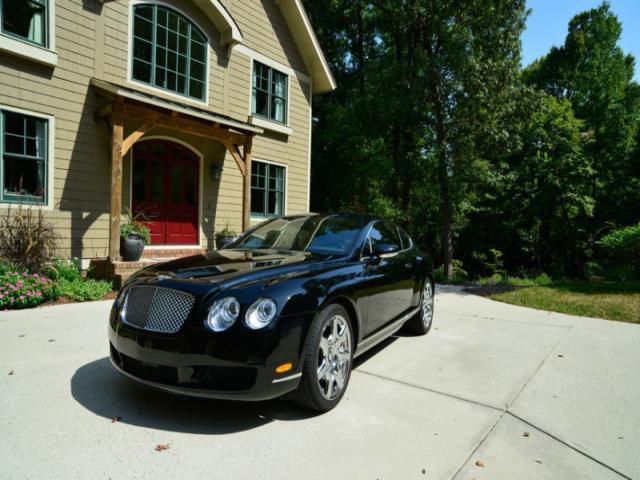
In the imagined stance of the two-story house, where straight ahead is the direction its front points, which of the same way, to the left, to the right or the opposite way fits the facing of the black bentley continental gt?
to the right

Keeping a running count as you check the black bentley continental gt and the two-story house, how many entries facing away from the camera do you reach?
0

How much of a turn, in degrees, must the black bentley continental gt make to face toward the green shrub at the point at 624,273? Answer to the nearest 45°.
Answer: approximately 180°

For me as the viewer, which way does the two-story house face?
facing the viewer and to the right of the viewer

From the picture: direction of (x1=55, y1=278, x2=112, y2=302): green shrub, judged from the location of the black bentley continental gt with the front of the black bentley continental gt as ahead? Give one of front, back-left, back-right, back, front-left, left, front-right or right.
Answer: right

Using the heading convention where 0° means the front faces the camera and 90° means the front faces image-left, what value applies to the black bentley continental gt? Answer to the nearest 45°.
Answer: approximately 45°

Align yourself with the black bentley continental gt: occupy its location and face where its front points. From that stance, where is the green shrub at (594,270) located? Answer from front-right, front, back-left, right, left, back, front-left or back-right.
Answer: back

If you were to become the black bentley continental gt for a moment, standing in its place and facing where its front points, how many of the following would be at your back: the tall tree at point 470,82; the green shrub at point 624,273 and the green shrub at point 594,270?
3

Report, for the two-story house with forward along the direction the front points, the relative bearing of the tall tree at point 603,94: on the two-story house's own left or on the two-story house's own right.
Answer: on the two-story house's own left

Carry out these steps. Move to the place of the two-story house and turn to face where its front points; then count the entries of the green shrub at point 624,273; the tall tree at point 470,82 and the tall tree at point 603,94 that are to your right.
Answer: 0

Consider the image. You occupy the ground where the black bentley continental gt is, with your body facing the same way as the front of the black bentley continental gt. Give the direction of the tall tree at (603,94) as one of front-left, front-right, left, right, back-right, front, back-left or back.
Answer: back

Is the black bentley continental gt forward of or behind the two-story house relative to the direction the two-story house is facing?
forward

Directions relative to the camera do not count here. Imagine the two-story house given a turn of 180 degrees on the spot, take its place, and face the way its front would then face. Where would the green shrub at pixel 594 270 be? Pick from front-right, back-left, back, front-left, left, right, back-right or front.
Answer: back-right
